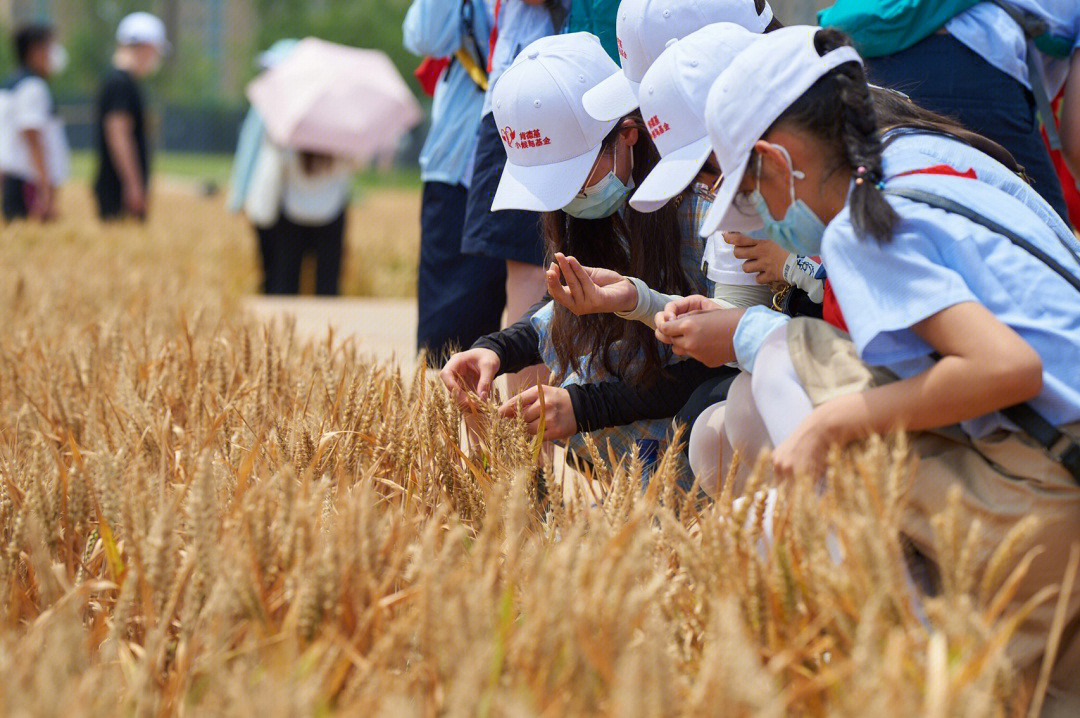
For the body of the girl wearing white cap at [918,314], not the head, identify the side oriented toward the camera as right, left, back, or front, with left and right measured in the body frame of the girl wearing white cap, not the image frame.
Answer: left

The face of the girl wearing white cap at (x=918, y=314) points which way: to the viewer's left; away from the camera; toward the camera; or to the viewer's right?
to the viewer's left

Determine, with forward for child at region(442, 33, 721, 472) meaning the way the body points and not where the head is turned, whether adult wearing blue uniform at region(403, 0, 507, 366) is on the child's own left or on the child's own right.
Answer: on the child's own right
